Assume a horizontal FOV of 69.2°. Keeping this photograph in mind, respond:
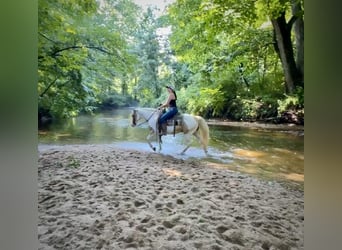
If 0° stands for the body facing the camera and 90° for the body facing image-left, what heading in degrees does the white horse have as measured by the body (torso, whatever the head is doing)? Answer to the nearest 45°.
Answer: approximately 90°

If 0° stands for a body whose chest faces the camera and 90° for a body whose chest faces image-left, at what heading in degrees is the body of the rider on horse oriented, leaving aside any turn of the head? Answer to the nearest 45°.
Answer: approximately 90°
